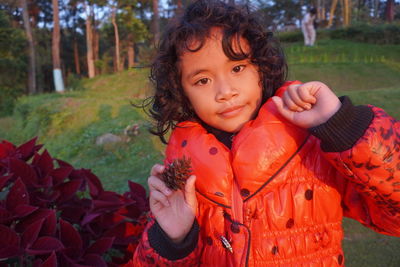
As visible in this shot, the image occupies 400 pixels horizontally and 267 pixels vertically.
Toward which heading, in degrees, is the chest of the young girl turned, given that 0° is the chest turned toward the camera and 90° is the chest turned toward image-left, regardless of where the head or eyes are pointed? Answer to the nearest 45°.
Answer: approximately 0°
